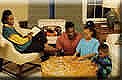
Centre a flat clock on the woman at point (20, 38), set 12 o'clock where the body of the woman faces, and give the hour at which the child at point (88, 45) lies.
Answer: The child is roughly at 12 o'clock from the woman.

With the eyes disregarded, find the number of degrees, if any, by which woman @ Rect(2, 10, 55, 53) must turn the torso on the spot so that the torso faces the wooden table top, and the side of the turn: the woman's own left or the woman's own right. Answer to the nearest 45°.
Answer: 0° — they already face it

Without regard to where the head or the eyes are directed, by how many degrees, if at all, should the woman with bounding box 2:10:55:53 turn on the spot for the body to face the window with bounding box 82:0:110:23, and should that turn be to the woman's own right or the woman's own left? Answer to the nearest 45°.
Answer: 0° — they already face it

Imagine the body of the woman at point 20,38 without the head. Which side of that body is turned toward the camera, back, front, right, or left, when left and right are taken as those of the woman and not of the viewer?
right

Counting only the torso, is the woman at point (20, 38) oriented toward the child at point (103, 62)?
yes
